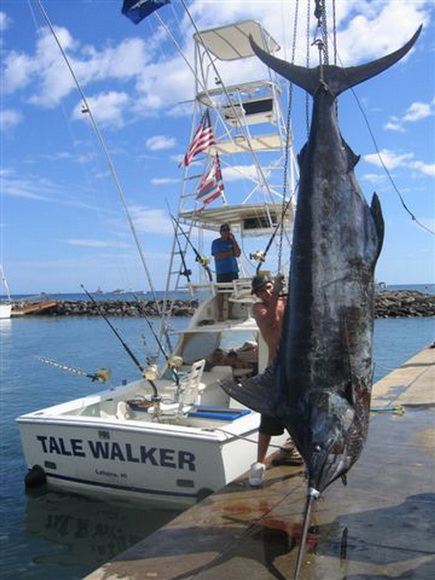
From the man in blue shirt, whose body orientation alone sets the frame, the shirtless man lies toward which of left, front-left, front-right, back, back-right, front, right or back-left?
front

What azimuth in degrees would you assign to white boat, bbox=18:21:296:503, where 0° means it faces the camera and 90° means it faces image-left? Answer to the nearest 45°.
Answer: approximately 225°

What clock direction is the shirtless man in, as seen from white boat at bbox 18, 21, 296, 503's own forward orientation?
The shirtless man is roughly at 4 o'clock from the white boat.

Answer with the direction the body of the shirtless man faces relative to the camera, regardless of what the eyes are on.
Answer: toward the camera

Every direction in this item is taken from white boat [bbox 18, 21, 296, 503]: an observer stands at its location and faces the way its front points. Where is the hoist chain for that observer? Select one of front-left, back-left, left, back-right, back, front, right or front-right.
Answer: back-right

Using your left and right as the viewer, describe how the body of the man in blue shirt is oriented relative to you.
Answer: facing the viewer

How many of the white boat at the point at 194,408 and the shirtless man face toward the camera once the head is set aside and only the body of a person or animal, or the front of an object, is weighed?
1

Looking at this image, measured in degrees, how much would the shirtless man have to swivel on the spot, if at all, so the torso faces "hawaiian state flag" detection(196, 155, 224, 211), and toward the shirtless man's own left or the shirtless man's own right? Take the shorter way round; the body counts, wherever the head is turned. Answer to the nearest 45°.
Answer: approximately 180°

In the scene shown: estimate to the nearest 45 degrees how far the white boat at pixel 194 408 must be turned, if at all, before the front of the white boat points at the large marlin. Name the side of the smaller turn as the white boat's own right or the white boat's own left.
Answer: approximately 135° to the white boat's own right

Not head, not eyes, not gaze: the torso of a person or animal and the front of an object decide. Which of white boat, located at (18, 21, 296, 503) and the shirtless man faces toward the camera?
the shirtless man

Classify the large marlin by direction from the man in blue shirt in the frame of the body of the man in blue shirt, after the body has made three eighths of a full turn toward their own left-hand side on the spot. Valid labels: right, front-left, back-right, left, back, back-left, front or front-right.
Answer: back-right
